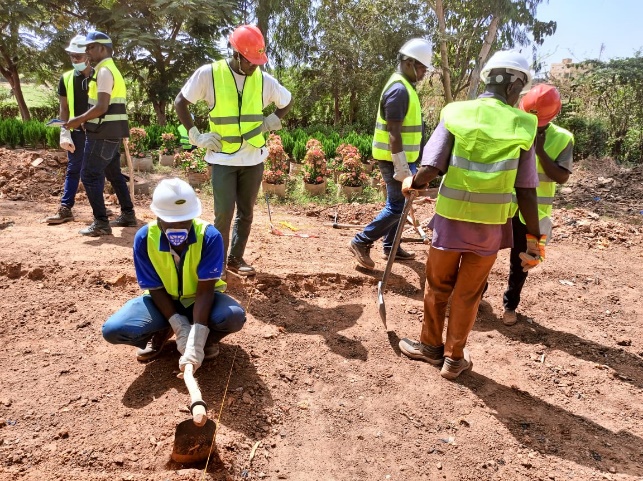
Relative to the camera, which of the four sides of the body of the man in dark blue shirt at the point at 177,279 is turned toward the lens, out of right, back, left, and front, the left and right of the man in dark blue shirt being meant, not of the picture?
front

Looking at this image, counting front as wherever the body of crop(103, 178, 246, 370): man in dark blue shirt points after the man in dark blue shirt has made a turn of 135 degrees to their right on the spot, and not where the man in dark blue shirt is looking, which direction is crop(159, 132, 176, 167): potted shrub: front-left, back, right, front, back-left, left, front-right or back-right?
front-right

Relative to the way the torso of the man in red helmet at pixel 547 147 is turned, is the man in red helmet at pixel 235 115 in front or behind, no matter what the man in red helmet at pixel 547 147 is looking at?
in front

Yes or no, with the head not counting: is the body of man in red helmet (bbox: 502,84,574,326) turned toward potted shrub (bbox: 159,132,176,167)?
no

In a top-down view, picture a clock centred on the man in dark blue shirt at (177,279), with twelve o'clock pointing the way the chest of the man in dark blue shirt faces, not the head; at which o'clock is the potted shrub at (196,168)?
The potted shrub is roughly at 6 o'clock from the man in dark blue shirt.

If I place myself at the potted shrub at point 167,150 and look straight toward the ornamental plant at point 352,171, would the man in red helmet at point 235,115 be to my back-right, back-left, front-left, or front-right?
front-right

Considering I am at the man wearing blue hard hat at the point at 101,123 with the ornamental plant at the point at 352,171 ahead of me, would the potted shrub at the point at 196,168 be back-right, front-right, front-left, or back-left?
front-left

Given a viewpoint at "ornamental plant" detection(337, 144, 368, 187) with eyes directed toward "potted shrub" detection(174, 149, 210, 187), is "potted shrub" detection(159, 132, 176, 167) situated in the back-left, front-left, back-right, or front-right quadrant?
front-right

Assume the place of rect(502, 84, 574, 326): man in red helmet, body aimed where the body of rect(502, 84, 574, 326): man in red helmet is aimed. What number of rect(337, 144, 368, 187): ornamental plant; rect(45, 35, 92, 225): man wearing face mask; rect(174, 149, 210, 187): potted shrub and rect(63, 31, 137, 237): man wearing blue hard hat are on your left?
0

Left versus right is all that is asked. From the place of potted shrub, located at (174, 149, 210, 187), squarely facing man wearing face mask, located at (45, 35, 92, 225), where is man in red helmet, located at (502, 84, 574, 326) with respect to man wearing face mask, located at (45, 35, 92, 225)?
left

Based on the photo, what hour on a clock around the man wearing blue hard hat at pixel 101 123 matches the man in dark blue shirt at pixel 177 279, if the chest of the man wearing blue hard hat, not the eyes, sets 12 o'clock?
The man in dark blue shirt is roughly at 9 o'clock from the man wearing blue hard hat.

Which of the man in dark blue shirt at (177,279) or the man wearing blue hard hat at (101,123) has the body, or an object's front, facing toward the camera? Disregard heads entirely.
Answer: the man in dark blue shirt

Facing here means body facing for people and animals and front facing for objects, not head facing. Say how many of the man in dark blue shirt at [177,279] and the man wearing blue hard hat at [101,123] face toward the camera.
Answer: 1

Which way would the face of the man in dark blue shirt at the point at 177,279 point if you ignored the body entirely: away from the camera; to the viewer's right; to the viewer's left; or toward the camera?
toward the camera

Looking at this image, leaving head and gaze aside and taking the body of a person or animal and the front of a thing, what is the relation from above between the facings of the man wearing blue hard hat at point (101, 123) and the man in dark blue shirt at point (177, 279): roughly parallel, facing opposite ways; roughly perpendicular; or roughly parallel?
roughly perpendicular

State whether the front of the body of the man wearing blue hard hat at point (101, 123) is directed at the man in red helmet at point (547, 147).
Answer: no

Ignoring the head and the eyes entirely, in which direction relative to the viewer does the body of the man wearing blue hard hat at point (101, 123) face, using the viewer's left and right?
facing to the left of the viewer

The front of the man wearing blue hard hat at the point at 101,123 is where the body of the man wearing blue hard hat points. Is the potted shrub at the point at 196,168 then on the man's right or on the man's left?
on the man's right
